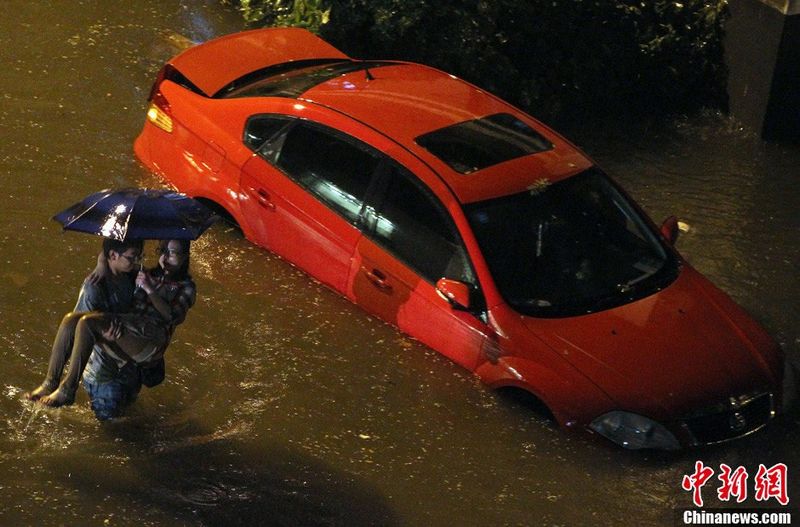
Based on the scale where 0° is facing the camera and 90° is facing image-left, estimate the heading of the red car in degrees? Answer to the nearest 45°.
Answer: approximately 315°

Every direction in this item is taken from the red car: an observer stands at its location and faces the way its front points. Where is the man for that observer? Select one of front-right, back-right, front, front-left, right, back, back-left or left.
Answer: right
